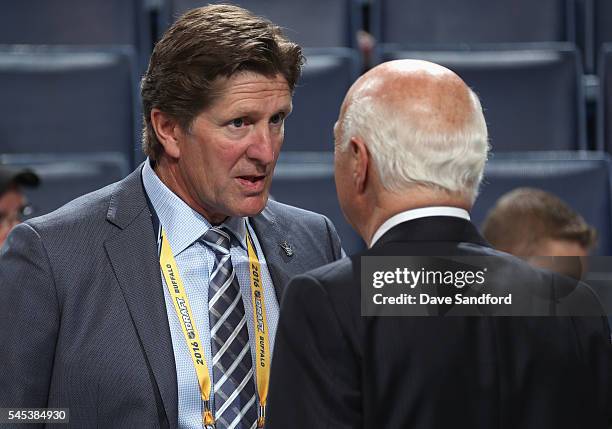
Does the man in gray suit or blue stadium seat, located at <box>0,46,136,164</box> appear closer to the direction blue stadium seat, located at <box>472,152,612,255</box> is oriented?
the man in gray suit

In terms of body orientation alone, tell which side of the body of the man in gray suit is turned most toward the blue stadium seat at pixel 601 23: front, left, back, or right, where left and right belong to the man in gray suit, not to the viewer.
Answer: left

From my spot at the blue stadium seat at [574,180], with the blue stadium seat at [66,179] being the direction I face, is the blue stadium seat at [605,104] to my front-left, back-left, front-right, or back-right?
back-right

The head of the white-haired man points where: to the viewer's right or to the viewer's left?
to the viewer's left

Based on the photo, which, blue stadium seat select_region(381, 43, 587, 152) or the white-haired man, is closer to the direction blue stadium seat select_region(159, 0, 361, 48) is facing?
the white-haired man

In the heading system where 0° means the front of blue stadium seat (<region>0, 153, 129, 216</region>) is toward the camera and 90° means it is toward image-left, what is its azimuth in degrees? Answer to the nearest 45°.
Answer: approximately 0°

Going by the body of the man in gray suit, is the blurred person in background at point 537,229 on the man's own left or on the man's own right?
on the man's own left

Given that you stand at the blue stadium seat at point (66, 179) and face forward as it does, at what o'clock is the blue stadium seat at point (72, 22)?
the blue stadium seat at point (72, 22) is roughly at 6 o'clock from the blue stadium seat at point (66, 179).

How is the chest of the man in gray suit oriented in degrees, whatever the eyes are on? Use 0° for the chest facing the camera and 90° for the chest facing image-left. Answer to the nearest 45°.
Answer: approximately 315°
